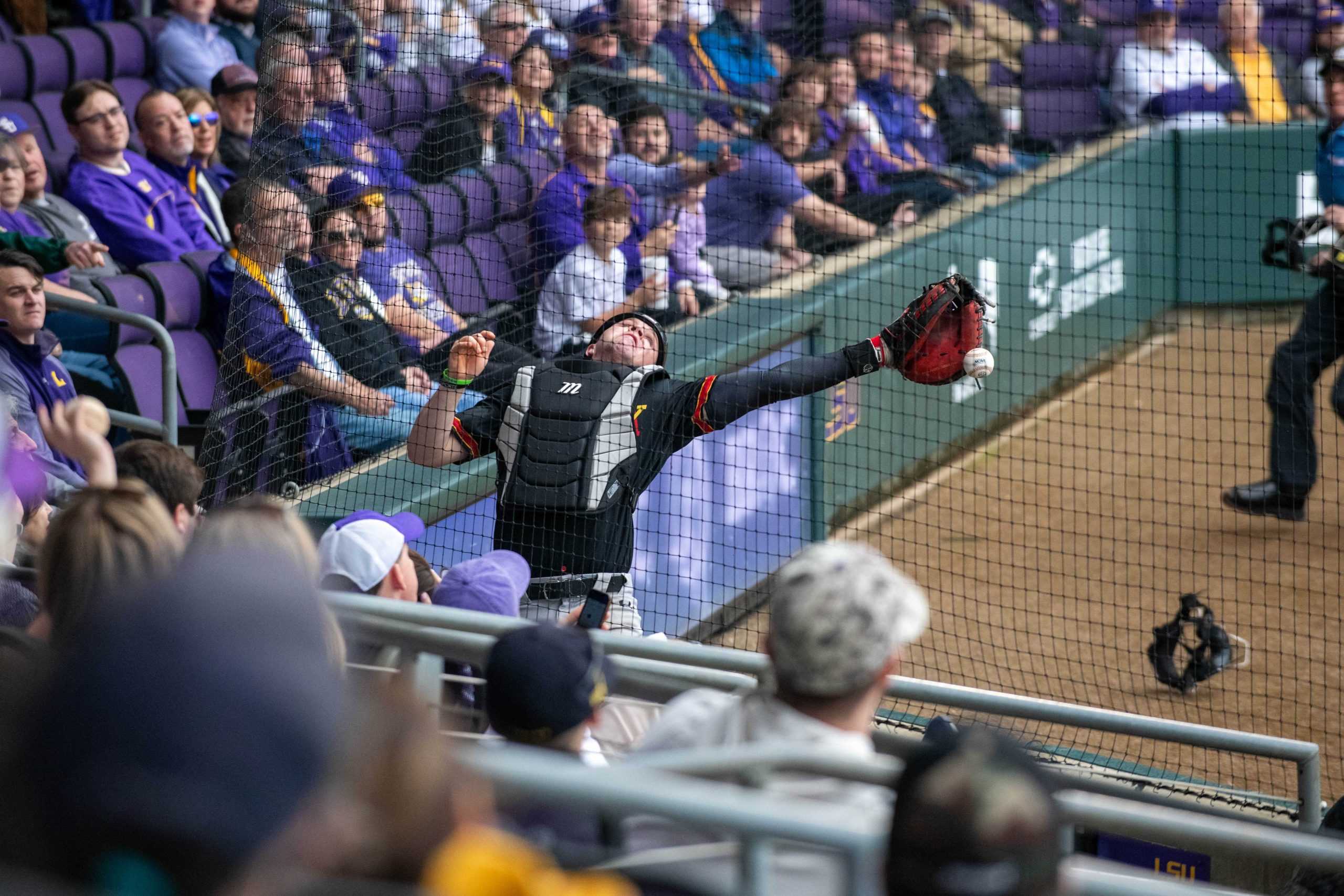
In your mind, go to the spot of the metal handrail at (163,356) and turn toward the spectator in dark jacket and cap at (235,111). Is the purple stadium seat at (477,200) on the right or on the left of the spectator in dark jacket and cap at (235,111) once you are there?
right

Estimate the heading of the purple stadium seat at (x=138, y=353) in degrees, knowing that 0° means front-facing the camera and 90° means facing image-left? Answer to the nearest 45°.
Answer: approximately 315°

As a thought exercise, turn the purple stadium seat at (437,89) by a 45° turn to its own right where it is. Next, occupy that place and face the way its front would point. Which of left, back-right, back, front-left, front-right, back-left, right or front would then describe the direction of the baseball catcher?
front

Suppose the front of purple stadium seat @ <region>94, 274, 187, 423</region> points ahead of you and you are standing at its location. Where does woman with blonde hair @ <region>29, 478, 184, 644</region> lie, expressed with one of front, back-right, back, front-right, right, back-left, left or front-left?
front-right

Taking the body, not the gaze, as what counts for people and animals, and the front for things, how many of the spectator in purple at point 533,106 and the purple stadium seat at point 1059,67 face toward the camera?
2

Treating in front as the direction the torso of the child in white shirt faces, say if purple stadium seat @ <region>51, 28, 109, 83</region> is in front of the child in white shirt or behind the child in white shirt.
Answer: behind

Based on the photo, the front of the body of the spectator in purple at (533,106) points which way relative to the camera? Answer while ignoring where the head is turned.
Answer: toward the camera

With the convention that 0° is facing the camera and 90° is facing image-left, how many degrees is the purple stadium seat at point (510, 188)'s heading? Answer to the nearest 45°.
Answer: approximately 315°

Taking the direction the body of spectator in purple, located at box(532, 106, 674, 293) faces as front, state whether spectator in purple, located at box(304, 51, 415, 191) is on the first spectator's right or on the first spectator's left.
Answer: on the first spectator's right

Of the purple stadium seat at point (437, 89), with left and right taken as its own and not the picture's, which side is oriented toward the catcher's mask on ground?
front

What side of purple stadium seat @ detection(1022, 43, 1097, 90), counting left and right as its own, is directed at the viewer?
front
